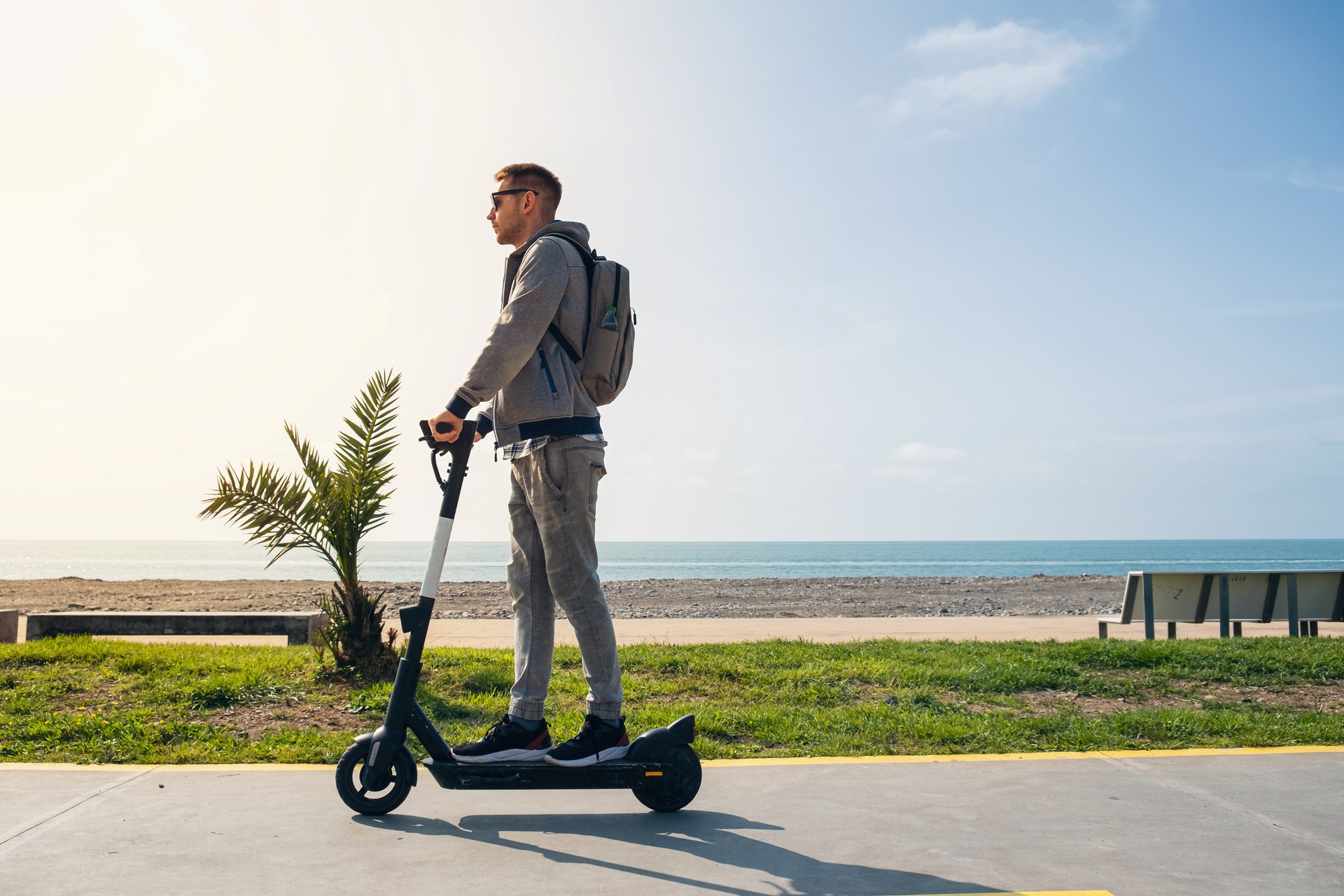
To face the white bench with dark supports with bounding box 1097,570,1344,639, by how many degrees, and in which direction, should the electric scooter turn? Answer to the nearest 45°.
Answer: approximately 135° to its right

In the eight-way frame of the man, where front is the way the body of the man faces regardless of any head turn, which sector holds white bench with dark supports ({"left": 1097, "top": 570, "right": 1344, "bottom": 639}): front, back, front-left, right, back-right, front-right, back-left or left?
back-right

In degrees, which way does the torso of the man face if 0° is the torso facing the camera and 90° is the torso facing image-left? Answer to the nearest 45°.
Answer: approximately 90°

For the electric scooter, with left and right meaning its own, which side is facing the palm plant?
right

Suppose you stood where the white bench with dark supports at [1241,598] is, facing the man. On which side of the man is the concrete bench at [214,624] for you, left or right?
right

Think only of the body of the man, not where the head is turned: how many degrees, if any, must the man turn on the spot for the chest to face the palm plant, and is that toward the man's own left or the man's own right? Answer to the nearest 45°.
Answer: approximately 90° to the man's own right

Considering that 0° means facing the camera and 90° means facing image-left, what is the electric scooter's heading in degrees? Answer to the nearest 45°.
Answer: approximately 90°

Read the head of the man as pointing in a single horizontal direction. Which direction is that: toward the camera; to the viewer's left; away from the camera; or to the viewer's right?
to the viewer's left

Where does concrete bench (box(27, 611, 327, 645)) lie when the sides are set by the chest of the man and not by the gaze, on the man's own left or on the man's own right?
on the man's own right

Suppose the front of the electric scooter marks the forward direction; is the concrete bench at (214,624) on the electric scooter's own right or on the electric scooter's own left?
on the electric scooter's own right
